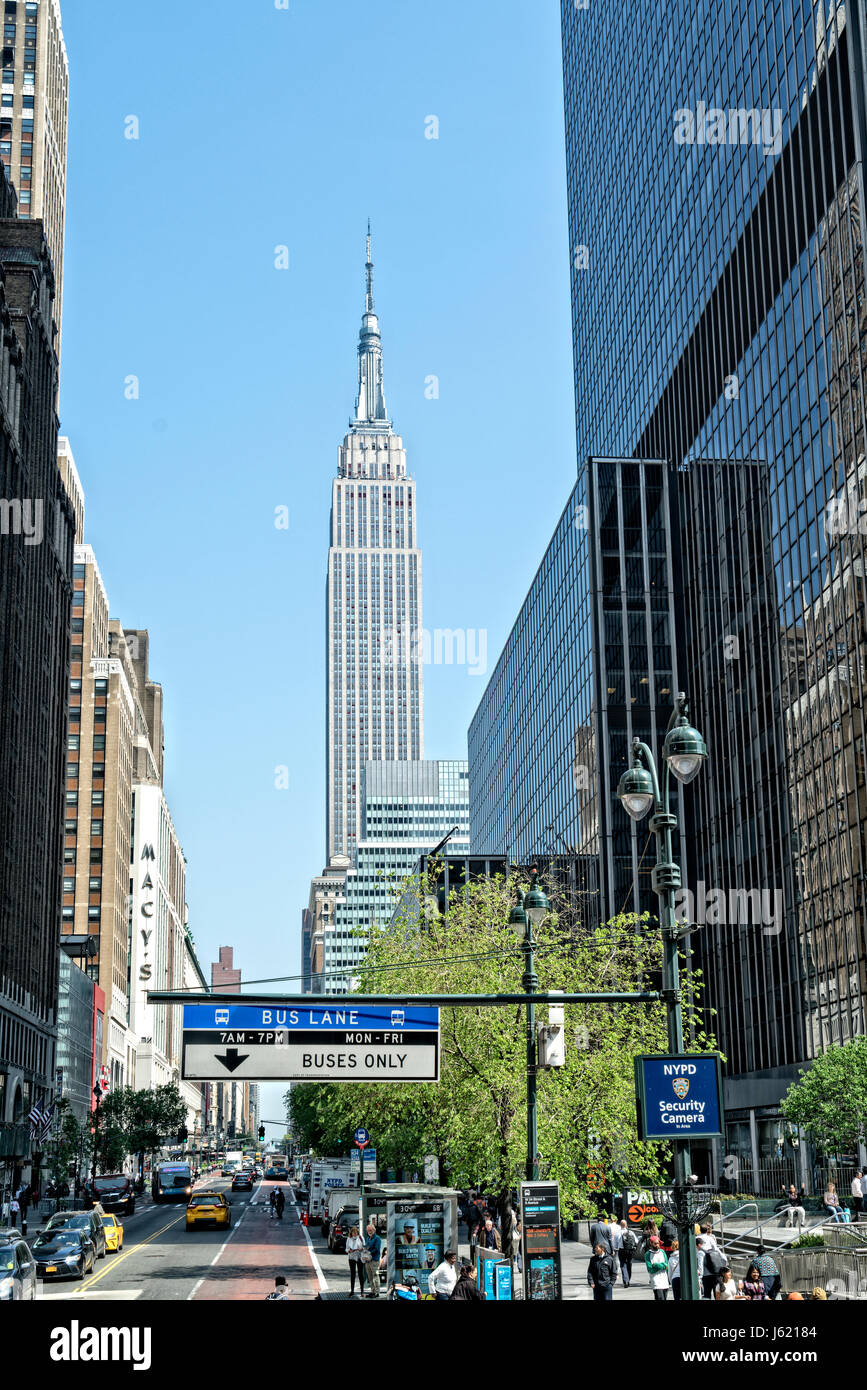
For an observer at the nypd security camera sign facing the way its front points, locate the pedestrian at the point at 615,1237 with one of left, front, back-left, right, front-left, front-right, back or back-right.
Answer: back

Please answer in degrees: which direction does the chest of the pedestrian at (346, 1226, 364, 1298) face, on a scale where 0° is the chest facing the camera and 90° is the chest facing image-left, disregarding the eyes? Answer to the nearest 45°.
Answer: approximately 0°
